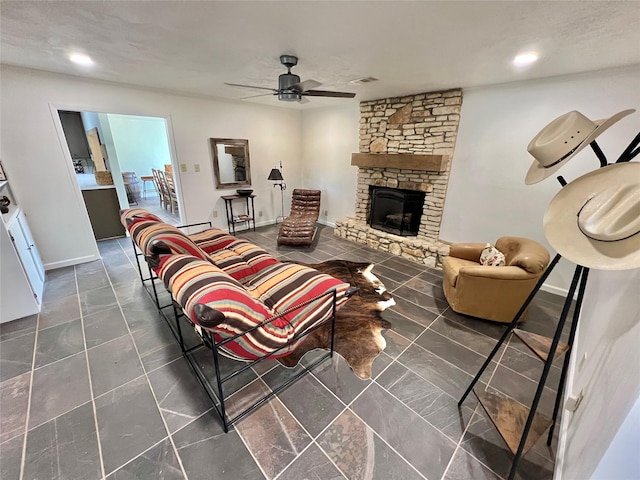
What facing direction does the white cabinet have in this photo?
to the viewer's right

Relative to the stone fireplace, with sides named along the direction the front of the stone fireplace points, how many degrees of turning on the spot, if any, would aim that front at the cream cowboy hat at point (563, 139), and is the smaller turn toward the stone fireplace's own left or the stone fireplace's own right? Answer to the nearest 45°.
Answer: approximately 45° to the stone fireplace's own left

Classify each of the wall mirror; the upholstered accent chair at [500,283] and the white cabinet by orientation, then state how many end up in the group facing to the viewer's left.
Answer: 1

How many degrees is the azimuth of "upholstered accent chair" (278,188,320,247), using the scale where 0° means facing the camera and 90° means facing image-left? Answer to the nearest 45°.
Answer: approximately 45°

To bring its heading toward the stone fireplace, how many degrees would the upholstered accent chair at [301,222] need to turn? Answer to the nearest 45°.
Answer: approximately 135° to its left

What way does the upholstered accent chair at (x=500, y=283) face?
to the viewer's left
